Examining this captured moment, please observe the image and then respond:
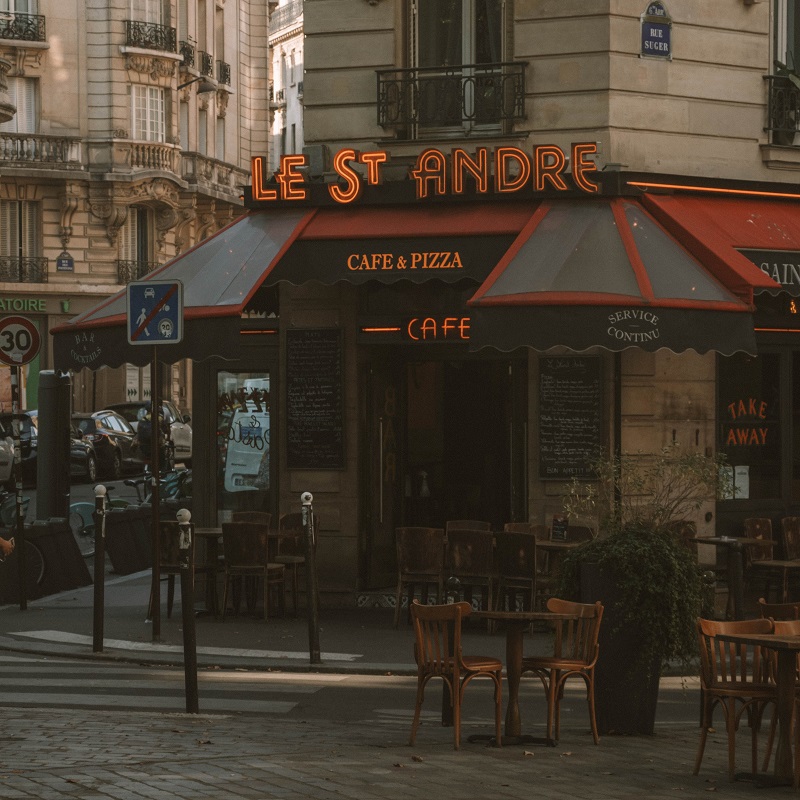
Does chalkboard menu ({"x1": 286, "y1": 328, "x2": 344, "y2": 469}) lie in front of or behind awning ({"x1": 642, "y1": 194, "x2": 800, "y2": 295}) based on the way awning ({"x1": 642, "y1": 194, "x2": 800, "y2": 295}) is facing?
behind

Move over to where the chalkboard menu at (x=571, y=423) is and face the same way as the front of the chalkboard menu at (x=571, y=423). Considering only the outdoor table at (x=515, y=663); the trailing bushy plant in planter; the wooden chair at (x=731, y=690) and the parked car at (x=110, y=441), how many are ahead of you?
3

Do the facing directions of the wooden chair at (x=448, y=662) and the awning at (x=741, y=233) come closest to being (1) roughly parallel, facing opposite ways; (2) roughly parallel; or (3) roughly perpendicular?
roughly perpendicular

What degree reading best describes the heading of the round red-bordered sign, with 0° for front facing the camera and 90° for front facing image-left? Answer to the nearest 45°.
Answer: approximately 0°

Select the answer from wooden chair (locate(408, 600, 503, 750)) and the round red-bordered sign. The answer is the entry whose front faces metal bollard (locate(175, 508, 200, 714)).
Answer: the round red-bordered sign

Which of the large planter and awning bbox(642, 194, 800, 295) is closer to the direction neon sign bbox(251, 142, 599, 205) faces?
the large planter

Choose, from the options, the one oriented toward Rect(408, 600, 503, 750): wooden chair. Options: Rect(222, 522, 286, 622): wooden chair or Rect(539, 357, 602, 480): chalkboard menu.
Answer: the chalkboard menu
